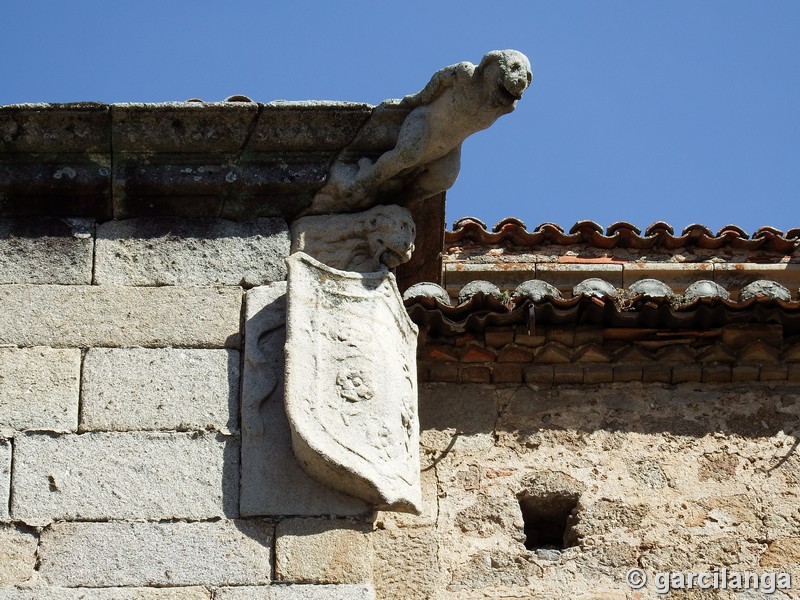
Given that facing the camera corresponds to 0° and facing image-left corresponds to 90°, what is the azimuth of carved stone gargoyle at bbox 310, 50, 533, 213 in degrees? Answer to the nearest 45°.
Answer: approximately 315°
